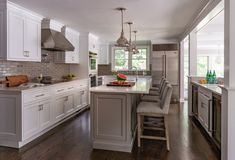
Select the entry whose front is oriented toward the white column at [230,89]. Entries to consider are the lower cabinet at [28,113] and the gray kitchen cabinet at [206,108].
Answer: the lower cabinet

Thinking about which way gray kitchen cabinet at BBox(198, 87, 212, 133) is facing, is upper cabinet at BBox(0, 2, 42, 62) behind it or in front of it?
in front

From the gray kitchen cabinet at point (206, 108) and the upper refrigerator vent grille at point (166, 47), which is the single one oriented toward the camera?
the upper refrigerator vent grille

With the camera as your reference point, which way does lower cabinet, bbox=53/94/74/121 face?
facing the viewer and to the right of the viewer

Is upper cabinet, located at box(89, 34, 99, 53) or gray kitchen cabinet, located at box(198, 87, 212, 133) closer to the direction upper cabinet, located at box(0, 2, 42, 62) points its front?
the gray kitchen cabinet

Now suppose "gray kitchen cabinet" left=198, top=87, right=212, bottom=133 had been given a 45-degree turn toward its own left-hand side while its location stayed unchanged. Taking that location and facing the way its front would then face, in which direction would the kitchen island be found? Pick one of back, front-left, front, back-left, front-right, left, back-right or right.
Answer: front

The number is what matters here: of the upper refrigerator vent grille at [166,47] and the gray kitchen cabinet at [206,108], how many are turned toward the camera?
1

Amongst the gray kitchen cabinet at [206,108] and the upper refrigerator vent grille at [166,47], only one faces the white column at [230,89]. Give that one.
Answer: the upper refrigerator vent grille

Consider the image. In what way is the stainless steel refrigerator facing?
toward the camera

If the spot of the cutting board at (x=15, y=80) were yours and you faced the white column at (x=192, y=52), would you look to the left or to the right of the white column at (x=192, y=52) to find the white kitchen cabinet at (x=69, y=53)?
left

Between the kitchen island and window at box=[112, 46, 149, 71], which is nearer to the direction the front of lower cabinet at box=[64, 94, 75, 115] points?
the kitchen island

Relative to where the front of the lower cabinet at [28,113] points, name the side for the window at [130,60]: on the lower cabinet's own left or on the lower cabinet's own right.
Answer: on the lower cabinet's own left

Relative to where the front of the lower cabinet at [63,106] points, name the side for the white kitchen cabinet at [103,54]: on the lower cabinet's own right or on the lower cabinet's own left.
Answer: on the lower cabinet's own left
